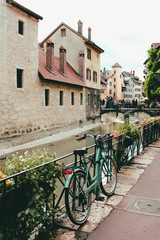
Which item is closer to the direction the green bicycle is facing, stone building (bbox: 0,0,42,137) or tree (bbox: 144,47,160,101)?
the tree

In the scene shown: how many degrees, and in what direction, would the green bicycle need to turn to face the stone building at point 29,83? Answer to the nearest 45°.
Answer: approximately 45° to its left

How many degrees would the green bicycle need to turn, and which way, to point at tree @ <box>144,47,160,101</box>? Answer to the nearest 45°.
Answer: approximately 45° to its left

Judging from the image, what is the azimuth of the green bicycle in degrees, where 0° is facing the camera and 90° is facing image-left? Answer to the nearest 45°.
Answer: approximately 225°

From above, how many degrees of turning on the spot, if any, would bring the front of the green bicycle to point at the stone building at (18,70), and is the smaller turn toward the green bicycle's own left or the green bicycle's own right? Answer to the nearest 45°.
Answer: approximately 45° to the green bicycle's own left

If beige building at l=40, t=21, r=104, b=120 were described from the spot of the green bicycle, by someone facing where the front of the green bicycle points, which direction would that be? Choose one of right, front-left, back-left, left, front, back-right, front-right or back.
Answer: front-left
